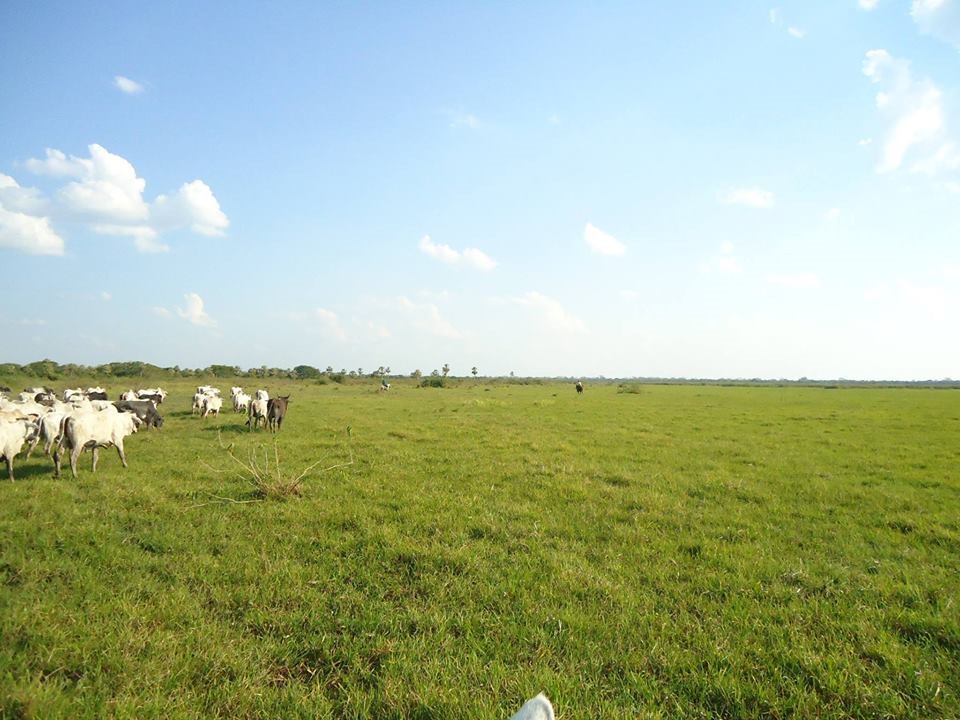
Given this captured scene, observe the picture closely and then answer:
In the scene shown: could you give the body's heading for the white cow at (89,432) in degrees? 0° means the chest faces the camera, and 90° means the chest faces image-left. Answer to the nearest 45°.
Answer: approximately 225°

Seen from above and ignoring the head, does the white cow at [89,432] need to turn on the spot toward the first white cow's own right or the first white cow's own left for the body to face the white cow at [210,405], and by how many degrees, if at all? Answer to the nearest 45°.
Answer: approximately 45° to the first white cow's own left

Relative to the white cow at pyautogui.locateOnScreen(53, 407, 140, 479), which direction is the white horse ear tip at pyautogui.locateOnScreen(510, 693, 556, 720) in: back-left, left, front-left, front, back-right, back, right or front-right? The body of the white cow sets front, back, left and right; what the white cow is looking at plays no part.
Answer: back-right

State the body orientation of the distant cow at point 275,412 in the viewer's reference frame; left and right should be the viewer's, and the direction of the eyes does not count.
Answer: facing away from the viewer and to the right of the viewer

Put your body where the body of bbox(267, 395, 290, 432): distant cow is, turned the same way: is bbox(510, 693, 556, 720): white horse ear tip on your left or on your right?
on your right

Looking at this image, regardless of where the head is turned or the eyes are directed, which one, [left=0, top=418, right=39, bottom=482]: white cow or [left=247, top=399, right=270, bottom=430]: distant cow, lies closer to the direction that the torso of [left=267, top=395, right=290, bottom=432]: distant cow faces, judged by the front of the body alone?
the distant cow

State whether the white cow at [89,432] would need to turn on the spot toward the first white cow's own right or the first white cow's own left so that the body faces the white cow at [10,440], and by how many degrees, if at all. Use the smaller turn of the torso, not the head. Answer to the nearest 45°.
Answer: approximately 135° to the first white cow's own left

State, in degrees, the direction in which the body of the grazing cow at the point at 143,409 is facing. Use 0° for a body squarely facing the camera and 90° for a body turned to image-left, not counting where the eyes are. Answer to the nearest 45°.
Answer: approximately 270°
